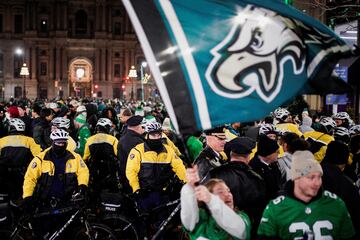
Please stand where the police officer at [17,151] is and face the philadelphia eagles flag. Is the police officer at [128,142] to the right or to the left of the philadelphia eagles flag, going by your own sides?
left

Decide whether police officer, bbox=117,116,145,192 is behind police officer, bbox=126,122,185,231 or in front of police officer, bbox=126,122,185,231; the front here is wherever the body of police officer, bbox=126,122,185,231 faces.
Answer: behind

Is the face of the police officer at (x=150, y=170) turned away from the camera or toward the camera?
toward the camera

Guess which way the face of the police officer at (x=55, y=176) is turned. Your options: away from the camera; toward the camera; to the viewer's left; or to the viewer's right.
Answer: toward the camera

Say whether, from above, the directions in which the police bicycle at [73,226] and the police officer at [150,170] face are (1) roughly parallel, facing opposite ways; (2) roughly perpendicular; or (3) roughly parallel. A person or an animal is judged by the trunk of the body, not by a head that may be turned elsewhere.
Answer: roughly perpendicular

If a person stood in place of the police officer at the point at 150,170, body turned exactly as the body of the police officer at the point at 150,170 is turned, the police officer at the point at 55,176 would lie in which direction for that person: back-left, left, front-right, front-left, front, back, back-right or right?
right

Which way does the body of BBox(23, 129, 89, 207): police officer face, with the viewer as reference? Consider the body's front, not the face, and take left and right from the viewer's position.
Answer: facing the viewer

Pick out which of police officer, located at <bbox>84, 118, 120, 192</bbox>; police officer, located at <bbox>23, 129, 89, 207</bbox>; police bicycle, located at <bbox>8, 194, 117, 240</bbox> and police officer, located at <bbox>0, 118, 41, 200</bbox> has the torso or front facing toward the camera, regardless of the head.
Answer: police officer, located at <bbox>23, 129, 89, 207</bbox>

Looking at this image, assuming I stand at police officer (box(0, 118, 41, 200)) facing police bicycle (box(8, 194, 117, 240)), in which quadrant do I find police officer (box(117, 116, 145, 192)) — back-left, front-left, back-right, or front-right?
front-left

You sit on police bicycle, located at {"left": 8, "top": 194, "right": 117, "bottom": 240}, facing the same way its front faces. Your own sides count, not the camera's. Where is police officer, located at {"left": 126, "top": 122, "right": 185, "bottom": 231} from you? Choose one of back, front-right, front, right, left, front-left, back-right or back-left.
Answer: front
